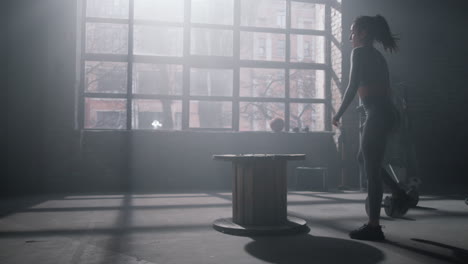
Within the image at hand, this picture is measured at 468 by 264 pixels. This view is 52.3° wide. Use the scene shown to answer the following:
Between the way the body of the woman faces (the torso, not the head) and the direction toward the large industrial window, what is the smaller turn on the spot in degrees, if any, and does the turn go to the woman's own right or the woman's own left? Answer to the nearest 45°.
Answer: approximately 45° to the woman's own right

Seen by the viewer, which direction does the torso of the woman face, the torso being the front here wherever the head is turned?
to the viewer's left

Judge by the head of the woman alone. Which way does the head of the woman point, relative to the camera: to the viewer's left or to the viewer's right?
to the viewer's left
